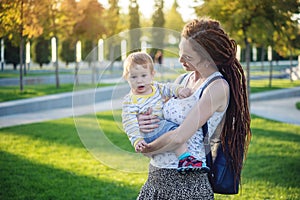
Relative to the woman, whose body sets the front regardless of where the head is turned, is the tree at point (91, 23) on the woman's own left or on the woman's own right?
on the woman's own right

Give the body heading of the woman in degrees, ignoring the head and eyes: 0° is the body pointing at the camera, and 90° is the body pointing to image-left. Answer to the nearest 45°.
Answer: approximately 90°

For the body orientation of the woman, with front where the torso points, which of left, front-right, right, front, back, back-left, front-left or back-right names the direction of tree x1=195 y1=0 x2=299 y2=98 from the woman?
right

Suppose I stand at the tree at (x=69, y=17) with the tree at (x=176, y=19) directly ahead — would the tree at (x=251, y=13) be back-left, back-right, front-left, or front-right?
front-right

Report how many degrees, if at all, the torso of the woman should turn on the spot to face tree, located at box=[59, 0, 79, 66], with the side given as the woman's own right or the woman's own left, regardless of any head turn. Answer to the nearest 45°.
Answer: approximately 90° to the woman's own right

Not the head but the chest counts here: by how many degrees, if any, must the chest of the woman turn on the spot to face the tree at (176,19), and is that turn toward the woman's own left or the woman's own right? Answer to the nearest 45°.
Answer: approximately 90° to the woman's own right

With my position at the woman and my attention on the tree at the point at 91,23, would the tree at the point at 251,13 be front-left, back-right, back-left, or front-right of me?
front-right
